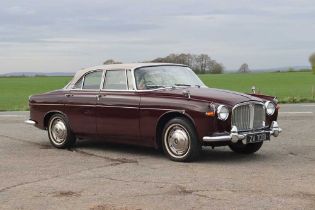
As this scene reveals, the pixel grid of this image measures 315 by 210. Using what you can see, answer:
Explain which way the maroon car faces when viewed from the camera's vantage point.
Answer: facing the viewer and to the right of the viewer
